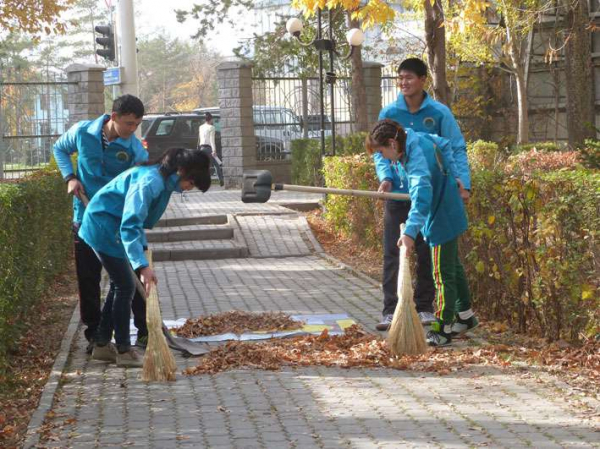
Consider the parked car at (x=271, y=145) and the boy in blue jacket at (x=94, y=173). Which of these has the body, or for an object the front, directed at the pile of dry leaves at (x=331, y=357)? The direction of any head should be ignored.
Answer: the boy in blue jacket

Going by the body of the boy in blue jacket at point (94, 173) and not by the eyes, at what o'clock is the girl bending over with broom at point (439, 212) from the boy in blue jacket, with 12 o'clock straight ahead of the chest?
The girl bending over with broom is roughly at 11 o'clock from the boy in blue jacket.

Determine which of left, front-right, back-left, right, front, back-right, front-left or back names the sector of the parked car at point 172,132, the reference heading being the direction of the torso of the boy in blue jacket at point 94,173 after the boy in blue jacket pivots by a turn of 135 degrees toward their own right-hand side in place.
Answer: right

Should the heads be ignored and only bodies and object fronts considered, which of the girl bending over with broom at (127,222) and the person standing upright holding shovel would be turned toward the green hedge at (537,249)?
the girl bending over with broom

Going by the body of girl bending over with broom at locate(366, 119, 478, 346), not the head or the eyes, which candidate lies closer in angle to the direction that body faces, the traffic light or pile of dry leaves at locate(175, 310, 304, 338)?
the pile of dry leaves

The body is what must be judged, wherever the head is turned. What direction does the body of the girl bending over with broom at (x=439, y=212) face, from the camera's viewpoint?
to the viewer's left

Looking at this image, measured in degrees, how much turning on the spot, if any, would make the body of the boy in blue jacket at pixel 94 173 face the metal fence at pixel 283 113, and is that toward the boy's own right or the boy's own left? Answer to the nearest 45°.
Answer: approximately 135° to the boy's own left

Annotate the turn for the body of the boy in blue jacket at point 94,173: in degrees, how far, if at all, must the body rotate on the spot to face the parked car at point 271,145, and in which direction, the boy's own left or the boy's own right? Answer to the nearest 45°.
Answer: approximately 135° to the boy's own left

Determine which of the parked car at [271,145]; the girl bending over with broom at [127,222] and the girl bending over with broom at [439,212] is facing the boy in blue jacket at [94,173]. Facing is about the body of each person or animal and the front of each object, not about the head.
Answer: the girl bending over with broom at [439,212]
